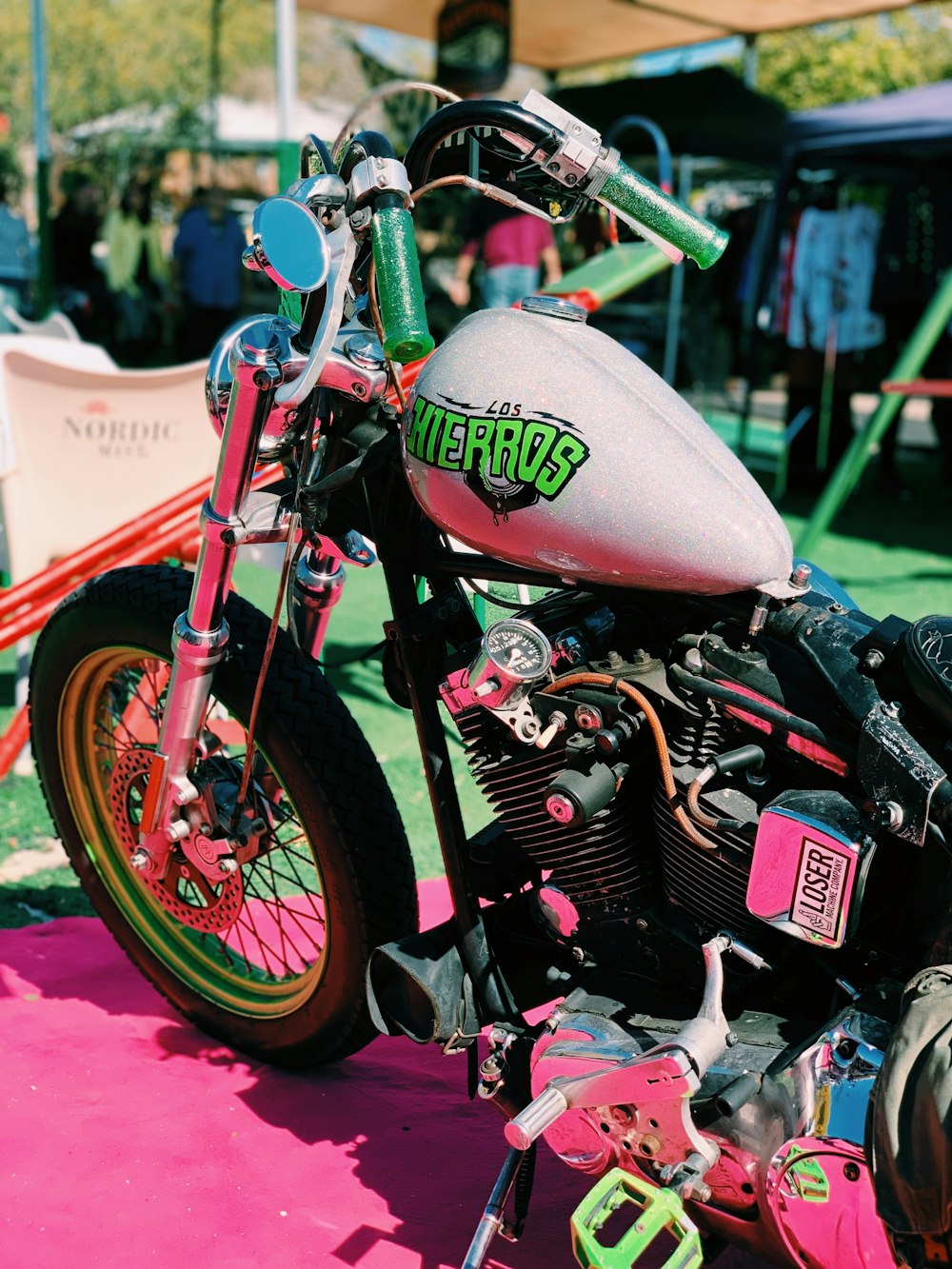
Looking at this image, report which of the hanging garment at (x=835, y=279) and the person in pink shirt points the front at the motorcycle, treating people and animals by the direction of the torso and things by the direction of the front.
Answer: the hanging garment

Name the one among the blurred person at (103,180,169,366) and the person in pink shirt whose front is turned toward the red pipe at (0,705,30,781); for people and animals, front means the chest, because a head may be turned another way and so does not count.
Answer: the blurred person

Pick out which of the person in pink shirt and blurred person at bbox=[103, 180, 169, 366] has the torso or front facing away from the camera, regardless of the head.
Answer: the person in pink shirt

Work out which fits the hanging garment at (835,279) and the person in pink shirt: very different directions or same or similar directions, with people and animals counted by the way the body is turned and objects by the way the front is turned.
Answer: very different directions

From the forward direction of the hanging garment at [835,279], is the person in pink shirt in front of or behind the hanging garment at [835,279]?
in front

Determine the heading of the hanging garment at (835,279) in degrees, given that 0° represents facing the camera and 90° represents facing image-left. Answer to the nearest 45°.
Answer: approximately 0°

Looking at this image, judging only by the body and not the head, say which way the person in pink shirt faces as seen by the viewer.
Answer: away from the camera

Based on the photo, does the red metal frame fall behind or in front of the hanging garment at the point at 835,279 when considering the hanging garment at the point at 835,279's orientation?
in front

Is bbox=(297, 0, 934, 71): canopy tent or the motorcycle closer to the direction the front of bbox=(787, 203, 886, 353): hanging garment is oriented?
the motorcycle

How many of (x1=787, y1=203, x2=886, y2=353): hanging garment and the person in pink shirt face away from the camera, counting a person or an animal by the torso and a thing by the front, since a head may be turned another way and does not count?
1

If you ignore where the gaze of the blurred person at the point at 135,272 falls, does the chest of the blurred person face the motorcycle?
yes

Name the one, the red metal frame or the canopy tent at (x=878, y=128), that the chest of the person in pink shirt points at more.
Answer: the canopy tent

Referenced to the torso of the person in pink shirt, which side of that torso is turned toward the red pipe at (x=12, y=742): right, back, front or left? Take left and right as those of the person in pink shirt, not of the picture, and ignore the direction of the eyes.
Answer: back

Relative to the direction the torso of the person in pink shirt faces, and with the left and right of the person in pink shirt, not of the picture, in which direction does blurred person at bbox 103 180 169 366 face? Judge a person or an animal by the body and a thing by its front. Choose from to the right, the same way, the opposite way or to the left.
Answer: the opposite way
